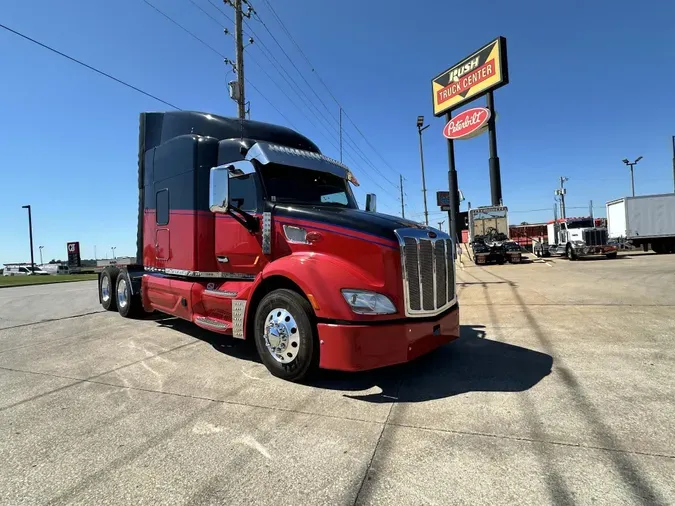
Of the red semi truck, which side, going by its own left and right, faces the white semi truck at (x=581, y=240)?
left

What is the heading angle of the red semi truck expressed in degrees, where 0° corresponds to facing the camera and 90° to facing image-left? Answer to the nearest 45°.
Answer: approximately 315°

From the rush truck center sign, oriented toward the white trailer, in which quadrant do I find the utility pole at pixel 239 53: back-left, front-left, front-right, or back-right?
back-right

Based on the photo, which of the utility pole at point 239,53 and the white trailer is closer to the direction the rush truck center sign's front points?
the utility pole

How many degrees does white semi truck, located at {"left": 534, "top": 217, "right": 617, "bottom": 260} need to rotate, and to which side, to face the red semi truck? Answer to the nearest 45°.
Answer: approximately 45° to its right
